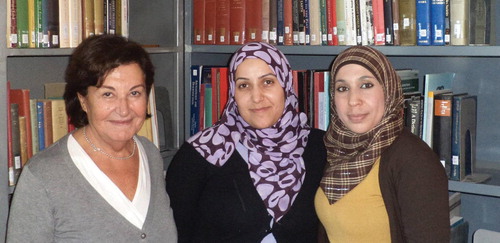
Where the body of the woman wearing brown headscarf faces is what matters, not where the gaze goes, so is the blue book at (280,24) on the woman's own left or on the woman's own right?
on the woman's own right

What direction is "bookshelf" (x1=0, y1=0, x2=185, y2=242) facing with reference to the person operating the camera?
facing the viewer

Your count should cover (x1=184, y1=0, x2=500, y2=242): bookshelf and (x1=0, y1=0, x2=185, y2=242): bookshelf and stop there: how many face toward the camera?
2

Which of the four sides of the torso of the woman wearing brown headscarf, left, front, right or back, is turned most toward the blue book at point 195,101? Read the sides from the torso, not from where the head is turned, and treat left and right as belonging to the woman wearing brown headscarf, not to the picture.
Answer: right

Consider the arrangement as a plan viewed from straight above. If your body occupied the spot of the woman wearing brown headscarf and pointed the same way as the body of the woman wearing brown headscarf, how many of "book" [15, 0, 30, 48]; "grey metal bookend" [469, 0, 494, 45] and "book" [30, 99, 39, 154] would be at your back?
1

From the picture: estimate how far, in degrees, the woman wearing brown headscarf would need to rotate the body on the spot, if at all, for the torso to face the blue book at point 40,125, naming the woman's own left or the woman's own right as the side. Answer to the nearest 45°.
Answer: approximately 45° to the woman's own right

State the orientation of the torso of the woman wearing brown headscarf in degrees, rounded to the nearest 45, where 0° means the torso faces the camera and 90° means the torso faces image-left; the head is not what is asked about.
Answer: approximately 45°

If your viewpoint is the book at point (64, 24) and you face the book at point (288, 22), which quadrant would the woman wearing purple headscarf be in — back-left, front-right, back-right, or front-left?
front-right

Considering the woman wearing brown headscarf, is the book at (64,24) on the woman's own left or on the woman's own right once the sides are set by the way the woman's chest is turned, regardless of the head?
on the woman's own right

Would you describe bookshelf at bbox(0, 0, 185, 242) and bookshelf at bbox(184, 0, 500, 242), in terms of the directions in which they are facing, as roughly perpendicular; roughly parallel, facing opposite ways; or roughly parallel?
roughly parallel
